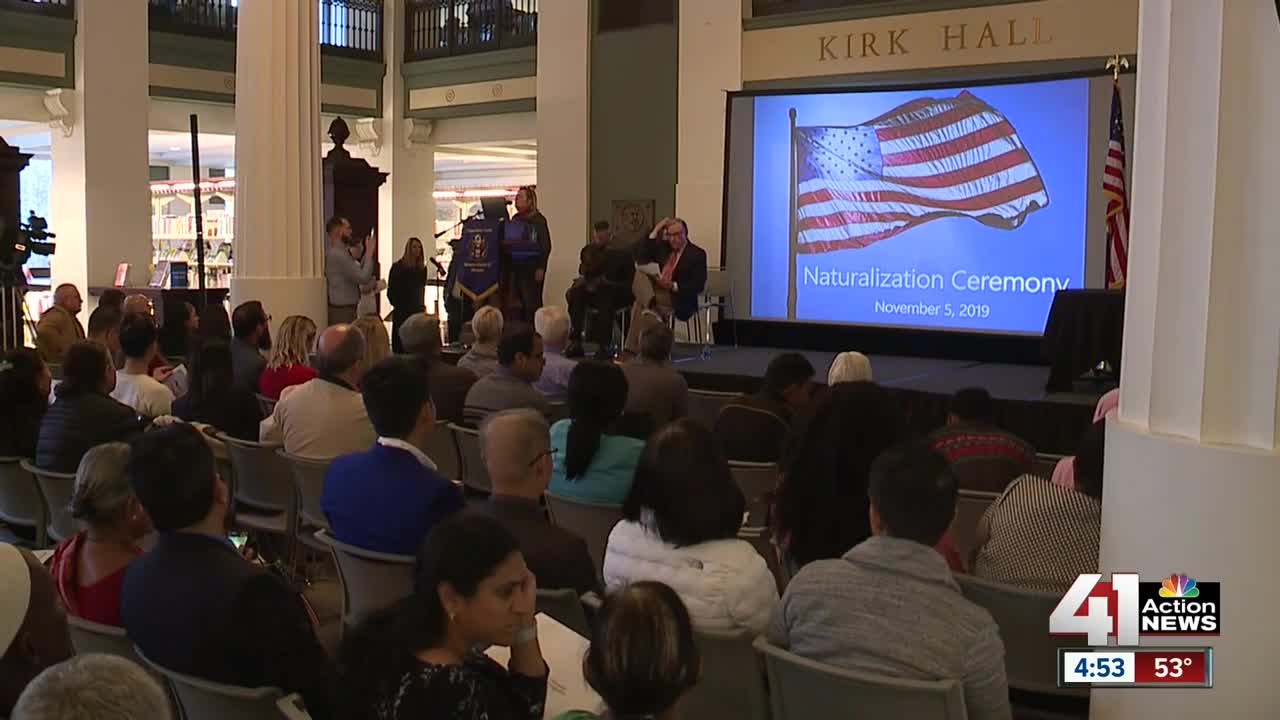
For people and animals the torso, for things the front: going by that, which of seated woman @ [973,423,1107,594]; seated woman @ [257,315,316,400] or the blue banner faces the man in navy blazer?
the blue banner

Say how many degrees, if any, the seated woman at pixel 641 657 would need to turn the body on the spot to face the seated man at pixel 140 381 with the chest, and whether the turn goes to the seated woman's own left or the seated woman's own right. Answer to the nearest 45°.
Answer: approximately 45° to the seated woman's own left

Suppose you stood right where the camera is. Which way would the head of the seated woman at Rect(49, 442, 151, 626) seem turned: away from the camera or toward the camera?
away from the camera

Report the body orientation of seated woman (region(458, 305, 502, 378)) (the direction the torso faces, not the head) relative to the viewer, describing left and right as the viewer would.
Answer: facing away from the viewer

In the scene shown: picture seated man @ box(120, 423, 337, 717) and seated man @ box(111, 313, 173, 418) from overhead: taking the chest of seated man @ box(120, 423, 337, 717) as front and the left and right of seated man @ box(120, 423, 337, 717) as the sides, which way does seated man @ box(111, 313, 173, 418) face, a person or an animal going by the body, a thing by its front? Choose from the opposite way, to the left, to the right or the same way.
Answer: the same way

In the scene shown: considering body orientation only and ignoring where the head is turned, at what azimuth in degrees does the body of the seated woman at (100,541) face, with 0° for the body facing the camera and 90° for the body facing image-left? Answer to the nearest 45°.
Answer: approximately 225°

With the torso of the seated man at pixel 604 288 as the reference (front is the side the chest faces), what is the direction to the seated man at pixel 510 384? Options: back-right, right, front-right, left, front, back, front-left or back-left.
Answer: front-left

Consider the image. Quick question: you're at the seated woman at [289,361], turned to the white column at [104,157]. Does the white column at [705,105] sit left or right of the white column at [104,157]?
right

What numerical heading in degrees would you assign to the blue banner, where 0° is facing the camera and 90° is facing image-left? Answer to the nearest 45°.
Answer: approximately 0°

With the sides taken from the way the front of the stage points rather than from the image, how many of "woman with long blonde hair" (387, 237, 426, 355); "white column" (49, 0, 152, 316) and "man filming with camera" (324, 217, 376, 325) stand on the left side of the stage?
0

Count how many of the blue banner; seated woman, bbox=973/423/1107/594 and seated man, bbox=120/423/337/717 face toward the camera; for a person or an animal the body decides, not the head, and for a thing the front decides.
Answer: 1

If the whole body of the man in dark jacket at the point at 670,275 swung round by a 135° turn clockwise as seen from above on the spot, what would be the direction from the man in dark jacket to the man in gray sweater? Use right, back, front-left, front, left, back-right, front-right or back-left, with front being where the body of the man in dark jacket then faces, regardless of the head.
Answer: back

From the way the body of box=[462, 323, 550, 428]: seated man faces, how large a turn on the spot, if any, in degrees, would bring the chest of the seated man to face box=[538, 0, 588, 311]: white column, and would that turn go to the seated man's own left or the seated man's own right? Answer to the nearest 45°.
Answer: approximately 45° to the seated man's own left

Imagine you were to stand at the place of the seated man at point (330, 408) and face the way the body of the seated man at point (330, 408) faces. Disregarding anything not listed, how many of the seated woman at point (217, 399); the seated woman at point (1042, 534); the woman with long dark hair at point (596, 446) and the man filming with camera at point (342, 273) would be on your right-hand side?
2

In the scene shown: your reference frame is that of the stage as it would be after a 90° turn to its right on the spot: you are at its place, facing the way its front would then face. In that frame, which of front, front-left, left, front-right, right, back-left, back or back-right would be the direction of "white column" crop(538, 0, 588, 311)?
front

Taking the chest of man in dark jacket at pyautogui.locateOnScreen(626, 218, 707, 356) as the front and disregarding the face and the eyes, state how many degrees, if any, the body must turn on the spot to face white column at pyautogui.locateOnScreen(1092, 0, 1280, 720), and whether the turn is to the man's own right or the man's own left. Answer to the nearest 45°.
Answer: approximately 45° to the man's own left

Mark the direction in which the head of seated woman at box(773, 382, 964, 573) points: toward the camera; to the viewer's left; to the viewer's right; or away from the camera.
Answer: away from the camera

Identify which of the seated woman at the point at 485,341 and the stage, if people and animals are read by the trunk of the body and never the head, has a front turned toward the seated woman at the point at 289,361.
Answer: the stage

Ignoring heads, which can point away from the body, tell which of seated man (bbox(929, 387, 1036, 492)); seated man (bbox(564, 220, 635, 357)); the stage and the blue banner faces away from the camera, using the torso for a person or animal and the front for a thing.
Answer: seated man (bbox(929, 387, 1036, 492))

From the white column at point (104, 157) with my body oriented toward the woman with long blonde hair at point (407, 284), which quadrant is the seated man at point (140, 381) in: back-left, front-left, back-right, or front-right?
front-right

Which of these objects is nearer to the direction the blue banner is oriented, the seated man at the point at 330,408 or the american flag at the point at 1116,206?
the seated man

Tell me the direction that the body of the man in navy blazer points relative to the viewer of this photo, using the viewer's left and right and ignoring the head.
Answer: facing away from the viewer and to the right of the viewer

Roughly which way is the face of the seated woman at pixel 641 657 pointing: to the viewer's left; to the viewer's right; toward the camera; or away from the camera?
away from the camera
